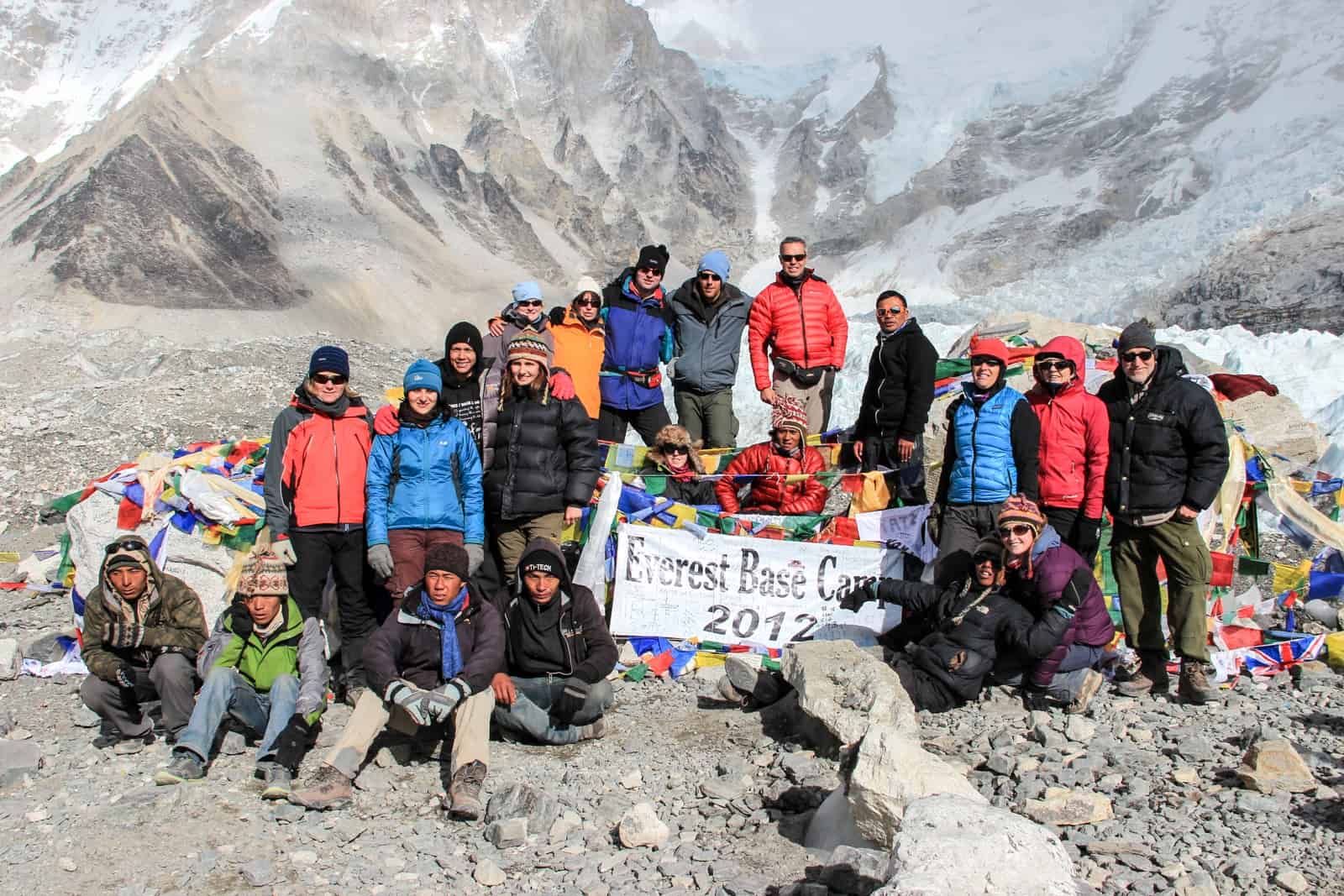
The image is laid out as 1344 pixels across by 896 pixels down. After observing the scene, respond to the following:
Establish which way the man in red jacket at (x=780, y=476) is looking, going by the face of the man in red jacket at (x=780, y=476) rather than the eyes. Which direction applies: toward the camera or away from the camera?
toward the camera

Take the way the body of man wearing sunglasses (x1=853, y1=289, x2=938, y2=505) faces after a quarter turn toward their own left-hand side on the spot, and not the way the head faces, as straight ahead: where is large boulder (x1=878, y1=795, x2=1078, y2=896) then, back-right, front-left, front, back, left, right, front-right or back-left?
front-right

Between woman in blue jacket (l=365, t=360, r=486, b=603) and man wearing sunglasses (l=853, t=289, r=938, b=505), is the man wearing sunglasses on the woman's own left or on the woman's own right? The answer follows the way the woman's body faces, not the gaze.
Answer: on the woman's own left

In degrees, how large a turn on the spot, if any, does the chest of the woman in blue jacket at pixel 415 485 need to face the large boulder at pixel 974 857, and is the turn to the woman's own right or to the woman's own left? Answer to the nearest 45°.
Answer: approximately 45° to the woman's own left

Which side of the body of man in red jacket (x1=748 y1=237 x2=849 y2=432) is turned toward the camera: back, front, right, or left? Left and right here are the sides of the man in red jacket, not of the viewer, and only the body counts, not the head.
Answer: front

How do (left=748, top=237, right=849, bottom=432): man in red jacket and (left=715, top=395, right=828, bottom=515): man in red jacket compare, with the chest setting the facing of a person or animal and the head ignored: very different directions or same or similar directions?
same or similar directions

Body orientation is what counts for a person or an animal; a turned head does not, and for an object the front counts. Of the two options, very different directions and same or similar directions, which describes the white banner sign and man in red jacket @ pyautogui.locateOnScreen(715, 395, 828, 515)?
same or similar directions

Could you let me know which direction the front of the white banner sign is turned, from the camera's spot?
facing the viewer

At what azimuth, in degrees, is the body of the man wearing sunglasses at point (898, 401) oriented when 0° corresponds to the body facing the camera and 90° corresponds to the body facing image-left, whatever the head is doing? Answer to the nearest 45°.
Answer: approximately 45°

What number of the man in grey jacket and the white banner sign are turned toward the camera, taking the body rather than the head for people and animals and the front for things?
2
